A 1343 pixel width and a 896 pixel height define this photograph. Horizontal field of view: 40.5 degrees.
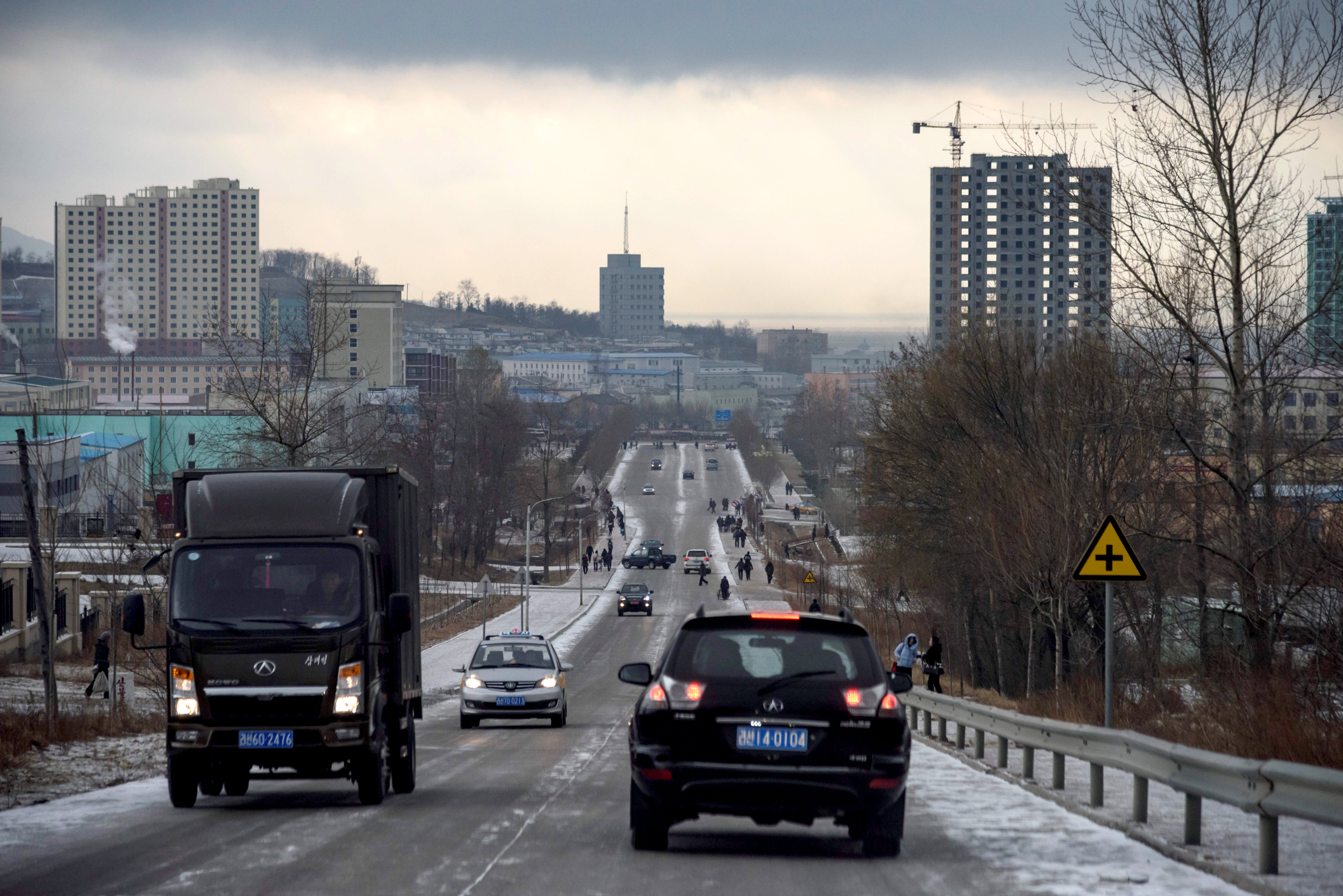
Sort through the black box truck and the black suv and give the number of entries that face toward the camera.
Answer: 1

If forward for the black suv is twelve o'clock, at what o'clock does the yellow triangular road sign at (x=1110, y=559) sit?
The yellow triangular road sign is roughly at 1 o'clock from the black suv.

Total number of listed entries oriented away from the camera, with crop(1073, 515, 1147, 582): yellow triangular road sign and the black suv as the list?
1

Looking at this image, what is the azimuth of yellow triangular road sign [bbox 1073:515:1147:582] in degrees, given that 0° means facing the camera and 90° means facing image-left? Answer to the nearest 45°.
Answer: approximately 0°

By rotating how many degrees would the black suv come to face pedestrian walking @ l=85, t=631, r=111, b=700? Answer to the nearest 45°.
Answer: approximately 45° to its left

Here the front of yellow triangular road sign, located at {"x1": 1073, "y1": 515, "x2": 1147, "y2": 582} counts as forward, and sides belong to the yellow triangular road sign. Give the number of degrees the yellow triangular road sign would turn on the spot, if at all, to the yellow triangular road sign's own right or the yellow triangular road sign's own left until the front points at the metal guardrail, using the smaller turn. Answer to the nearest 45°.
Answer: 0° — it already faces it

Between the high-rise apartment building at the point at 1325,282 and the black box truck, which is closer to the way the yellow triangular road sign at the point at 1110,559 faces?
the black box truck

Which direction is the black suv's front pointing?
away from the camera

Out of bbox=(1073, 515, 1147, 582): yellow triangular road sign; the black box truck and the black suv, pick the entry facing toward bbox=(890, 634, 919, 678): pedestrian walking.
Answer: the black suv

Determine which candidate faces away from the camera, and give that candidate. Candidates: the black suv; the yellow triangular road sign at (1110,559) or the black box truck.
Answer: the black suv

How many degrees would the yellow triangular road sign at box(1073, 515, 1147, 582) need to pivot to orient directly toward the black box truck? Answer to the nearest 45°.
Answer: approximately 45° to its right

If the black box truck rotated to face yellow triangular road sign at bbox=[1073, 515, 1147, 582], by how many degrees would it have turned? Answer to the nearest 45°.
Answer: approximately 90° to its left
